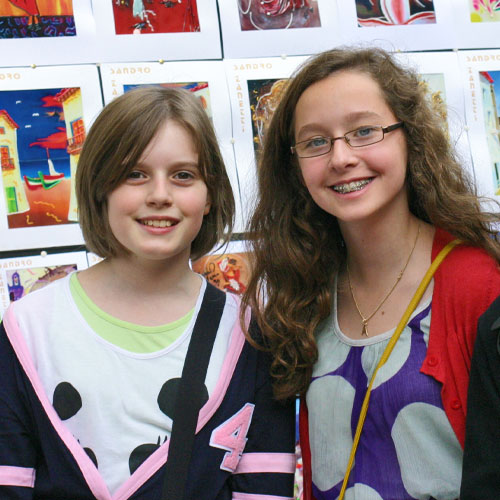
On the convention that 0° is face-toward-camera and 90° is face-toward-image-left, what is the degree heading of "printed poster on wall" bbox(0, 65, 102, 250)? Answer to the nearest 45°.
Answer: approximately 0°

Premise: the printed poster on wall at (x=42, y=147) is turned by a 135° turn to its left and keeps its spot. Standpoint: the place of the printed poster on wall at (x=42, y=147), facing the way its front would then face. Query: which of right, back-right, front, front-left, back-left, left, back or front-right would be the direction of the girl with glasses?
right

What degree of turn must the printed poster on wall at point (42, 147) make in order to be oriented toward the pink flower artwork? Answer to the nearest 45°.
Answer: approximately 90° to its left

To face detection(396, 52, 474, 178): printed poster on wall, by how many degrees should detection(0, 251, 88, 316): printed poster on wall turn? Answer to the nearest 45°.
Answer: approximately 90° to its left

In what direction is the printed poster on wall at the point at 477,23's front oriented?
toward the camera

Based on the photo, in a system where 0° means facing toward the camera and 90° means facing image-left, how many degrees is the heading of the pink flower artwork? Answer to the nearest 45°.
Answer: approximately 0°

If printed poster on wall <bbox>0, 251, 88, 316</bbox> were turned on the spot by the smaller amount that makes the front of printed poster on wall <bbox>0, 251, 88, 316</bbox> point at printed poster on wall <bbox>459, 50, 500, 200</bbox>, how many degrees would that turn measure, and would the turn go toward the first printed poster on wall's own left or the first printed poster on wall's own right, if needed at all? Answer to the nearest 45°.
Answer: approximately 90° to the first printed poster on wall's own left

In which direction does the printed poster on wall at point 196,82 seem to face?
toward the camera

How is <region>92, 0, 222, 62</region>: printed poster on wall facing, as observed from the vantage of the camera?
facing the viewer

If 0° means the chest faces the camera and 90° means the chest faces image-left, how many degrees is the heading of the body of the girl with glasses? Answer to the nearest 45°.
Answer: approximately 45°
